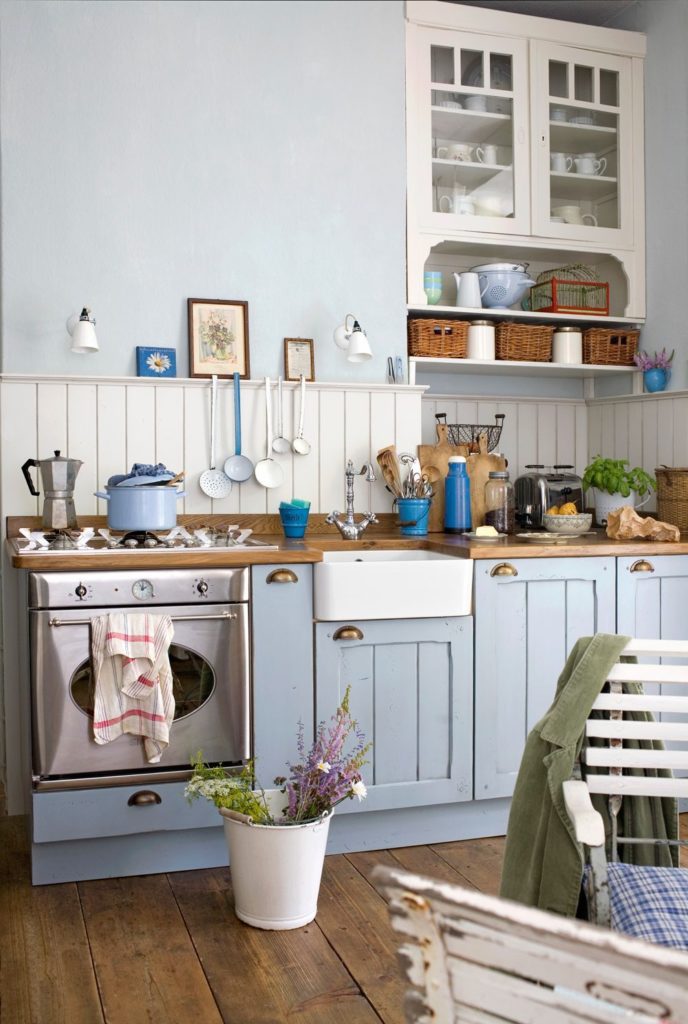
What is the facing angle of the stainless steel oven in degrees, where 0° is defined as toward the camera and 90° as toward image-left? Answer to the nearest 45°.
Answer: approximately 0°

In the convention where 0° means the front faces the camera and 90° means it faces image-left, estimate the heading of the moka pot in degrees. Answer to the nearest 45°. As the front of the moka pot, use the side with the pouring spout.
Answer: approximately 270°

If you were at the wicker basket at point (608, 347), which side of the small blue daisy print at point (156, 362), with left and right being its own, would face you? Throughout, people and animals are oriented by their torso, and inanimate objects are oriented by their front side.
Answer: left

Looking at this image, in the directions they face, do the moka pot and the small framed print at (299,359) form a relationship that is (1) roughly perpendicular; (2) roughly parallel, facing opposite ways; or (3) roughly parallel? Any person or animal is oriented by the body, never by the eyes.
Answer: roughly perpendicular

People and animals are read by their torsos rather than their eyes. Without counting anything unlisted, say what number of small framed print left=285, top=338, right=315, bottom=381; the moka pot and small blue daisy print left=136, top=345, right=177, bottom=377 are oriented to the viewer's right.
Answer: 1

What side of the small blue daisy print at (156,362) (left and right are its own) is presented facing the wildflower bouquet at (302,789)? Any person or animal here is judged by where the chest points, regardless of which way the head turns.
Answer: front
